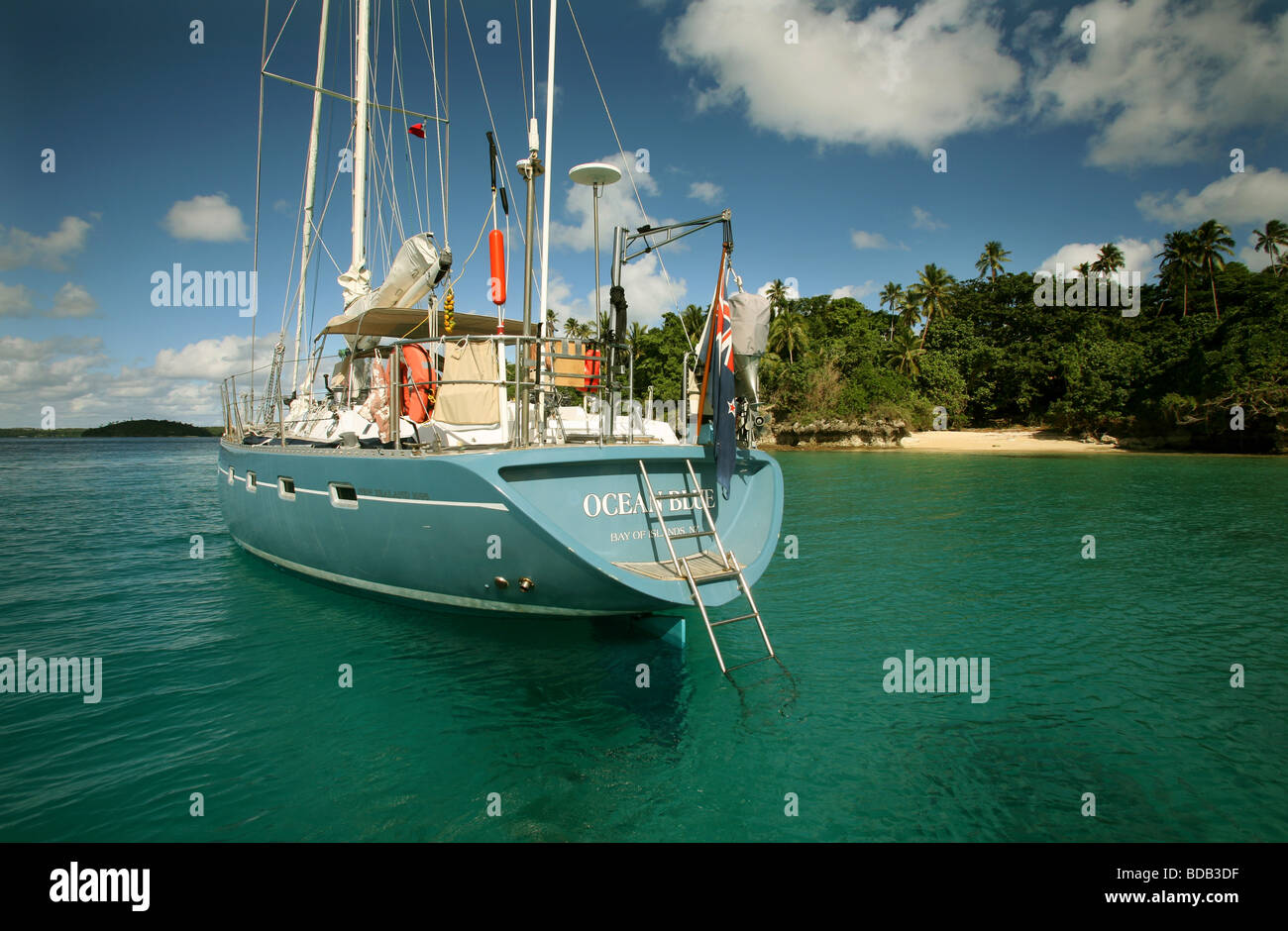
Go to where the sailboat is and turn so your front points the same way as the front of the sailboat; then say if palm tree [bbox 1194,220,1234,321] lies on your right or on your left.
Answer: on your right

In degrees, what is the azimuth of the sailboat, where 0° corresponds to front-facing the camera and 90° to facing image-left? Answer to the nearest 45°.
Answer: approximately 135°
